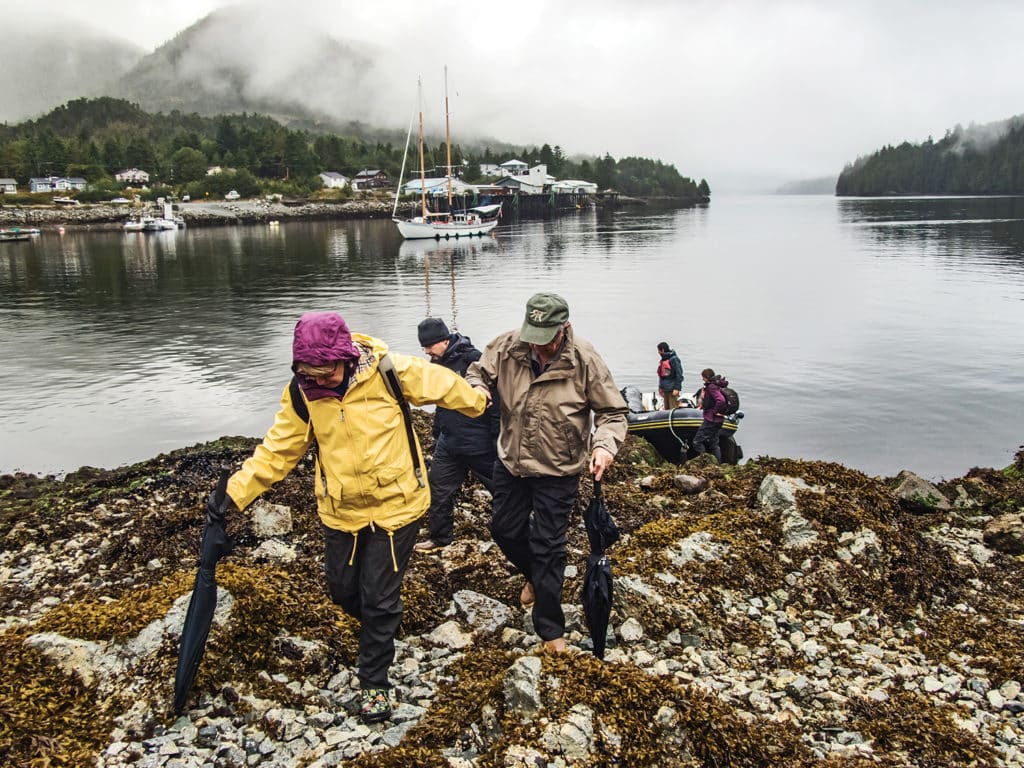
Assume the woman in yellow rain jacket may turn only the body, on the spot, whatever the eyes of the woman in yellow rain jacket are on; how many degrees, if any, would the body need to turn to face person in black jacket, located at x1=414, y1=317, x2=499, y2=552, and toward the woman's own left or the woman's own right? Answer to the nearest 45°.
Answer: approximately 180°

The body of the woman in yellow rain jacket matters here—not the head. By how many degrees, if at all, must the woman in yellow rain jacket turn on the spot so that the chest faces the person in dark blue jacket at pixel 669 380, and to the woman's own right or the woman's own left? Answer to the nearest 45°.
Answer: approximately 135° to the woman's own left

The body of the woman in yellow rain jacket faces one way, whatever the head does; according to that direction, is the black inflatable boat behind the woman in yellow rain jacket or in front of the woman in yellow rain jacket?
behind

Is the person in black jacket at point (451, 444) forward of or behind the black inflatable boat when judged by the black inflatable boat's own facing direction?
forward

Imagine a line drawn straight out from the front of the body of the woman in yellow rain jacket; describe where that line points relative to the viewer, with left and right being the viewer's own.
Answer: facing the viewer

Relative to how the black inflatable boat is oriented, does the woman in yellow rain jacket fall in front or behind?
in front

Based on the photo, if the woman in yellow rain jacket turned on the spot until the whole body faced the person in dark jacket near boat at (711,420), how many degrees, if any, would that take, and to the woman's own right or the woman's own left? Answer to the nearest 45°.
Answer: approximately 135° to the woman's own left
